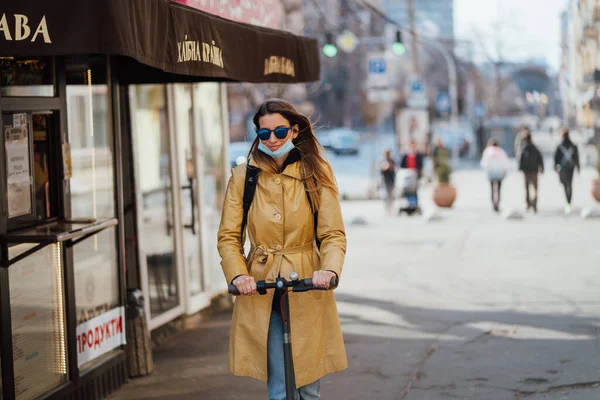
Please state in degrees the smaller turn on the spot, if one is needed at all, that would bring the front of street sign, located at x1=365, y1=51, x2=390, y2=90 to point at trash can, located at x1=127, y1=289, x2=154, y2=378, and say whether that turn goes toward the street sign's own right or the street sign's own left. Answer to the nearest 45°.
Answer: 0° — it already faces it

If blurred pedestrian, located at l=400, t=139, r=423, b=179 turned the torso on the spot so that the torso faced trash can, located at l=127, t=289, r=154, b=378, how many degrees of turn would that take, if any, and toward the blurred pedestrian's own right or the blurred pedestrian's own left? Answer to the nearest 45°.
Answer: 0° — they already face it

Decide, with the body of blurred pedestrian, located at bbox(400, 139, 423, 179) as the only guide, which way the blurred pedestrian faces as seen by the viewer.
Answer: toward the camera

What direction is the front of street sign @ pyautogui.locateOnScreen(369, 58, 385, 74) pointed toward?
toward the camera

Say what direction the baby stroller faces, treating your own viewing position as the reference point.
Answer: facing the viewer

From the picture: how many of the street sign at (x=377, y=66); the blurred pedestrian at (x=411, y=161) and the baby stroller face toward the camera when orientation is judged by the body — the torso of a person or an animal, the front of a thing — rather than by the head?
3

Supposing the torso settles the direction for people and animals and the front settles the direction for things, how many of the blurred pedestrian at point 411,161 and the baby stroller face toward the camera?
2
